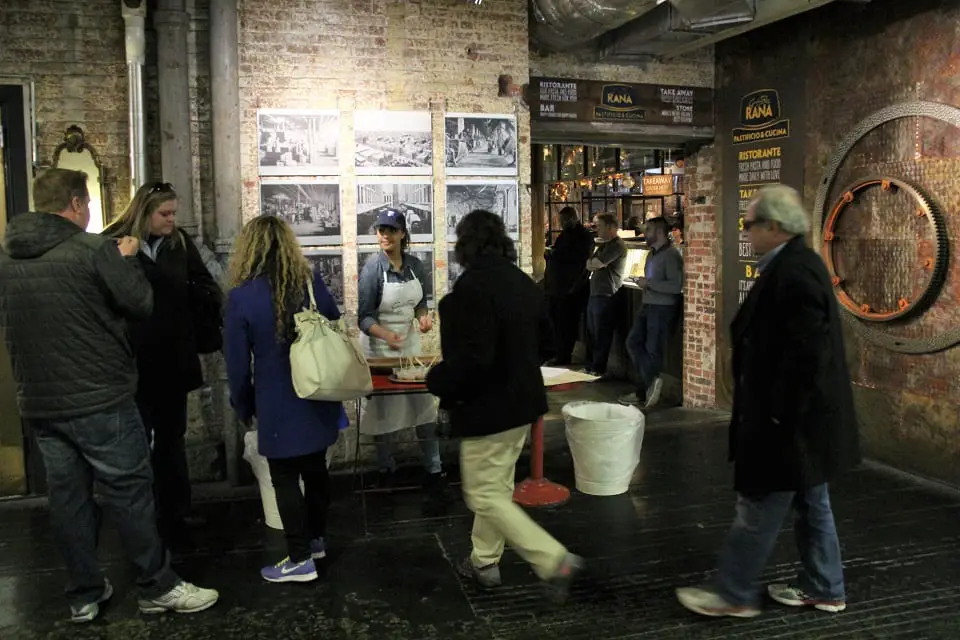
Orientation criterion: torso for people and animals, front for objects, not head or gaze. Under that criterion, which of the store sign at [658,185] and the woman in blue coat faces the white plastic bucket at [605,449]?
the store sign

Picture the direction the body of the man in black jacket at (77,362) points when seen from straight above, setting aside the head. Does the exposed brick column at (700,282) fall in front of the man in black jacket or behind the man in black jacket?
in front

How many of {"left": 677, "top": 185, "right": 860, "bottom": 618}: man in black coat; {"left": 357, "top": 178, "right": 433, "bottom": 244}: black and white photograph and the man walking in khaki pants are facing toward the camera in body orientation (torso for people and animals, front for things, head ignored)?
1

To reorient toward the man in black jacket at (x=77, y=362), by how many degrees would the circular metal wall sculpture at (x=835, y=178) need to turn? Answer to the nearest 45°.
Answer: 0° — it already faces them

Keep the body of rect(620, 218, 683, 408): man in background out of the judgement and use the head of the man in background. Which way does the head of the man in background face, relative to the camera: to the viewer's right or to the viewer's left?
to the viewer's left

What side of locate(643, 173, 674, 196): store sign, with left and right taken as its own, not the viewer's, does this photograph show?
front

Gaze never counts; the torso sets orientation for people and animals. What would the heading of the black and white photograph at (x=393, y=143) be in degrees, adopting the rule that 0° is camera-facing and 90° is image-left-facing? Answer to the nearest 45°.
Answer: approximately 0°

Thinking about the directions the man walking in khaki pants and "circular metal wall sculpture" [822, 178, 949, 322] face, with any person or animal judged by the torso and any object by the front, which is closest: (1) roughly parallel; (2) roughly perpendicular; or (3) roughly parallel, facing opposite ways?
roughly perpendicular

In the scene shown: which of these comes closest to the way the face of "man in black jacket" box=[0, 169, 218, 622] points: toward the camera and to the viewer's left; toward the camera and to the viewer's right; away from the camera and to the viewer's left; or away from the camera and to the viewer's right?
away from the camera and to the viewer's right

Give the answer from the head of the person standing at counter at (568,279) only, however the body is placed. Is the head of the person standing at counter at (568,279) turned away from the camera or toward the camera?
away from the camera

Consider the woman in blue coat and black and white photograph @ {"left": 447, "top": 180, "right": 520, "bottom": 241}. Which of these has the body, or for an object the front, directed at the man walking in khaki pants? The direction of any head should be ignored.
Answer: the black and white photograph

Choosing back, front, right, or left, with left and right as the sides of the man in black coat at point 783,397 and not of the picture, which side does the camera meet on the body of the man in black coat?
left

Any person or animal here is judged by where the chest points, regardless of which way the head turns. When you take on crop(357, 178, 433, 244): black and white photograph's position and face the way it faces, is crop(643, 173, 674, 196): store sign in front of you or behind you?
behind

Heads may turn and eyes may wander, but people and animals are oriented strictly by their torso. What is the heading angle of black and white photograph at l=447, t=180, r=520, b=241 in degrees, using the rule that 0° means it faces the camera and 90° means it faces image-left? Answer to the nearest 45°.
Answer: approximately 0°

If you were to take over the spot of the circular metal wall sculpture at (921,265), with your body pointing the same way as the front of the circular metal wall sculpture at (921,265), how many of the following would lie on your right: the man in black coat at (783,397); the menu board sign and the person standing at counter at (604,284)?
2
